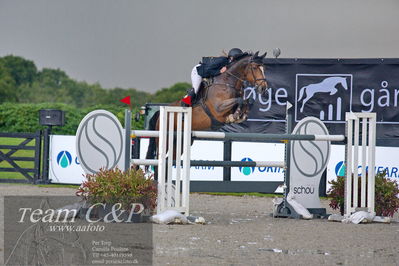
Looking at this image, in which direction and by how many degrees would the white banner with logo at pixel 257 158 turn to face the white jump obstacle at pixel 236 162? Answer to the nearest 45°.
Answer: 0° — it already faces it

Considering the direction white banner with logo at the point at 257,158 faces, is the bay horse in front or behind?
in front

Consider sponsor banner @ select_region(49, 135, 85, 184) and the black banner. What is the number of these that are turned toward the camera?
2

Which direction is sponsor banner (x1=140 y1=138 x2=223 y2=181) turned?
toward the camera

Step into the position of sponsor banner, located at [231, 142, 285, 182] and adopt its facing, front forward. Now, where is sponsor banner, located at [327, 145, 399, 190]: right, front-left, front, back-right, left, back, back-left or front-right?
left

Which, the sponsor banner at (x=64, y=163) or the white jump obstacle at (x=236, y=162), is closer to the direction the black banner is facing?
the white jump obstacle

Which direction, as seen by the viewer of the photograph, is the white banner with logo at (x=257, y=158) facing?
facing the viewer

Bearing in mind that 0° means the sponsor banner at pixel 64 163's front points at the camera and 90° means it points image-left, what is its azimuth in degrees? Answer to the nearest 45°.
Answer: approximately 0°

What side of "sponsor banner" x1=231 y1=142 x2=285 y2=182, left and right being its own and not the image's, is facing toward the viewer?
front

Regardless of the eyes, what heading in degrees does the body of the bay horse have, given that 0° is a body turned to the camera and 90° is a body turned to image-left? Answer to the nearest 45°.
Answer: approximately 315°
